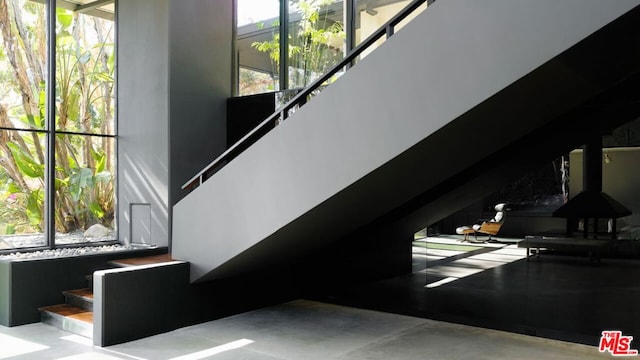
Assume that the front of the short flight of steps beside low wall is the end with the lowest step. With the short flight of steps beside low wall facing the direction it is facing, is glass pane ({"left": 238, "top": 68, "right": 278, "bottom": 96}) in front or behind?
behind

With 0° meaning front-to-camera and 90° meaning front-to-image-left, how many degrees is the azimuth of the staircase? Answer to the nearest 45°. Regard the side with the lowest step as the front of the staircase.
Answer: approximately 45°

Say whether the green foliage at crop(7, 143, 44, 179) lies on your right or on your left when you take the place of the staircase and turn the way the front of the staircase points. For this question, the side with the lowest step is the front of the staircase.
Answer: on your right

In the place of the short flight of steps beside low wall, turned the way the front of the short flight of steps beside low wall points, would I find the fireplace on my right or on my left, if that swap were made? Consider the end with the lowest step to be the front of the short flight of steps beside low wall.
on my left

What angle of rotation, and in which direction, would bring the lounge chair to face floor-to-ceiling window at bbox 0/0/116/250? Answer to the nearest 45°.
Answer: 0° — it already faces it

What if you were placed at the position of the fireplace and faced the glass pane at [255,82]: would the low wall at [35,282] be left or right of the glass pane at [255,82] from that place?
left

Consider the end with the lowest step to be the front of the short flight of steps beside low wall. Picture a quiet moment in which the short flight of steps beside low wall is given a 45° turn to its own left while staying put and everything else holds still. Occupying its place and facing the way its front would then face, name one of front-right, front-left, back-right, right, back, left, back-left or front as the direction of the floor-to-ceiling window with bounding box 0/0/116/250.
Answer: back

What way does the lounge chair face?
to the viewer's left
